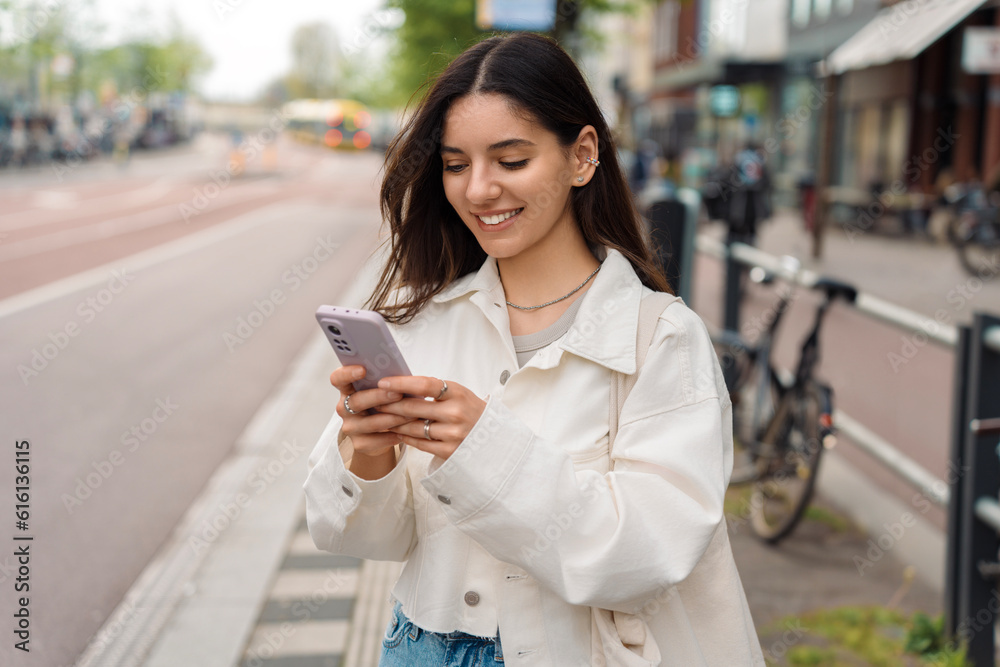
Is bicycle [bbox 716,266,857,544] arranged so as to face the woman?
no

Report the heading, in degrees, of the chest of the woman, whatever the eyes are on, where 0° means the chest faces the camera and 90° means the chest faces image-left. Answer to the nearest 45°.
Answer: approximately 45°

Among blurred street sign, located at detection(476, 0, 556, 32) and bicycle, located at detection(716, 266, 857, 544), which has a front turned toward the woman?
the blurred street sign

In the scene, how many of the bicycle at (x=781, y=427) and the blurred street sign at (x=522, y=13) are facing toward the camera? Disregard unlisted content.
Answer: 1

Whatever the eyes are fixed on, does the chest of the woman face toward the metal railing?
no

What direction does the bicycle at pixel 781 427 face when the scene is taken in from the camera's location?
facing away from the viewer and to the left of the viewer

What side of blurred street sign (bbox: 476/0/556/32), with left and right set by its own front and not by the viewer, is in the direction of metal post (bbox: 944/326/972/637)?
front

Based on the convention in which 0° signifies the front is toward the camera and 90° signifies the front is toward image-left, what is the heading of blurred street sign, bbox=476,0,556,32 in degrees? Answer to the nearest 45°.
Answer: approximately 0°

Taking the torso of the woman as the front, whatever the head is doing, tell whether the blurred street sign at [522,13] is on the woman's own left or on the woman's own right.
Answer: on the woman's own right

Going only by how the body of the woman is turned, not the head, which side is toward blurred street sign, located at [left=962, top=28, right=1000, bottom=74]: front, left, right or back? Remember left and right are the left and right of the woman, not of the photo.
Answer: back

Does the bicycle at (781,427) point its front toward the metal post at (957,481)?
no

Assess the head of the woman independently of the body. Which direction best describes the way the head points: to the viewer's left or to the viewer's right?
to the viewer's left

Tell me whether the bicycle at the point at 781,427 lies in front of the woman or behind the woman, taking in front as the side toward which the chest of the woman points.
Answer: behind

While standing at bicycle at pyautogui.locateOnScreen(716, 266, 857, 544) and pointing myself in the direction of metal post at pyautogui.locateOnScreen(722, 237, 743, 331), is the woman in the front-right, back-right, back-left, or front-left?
back-left
